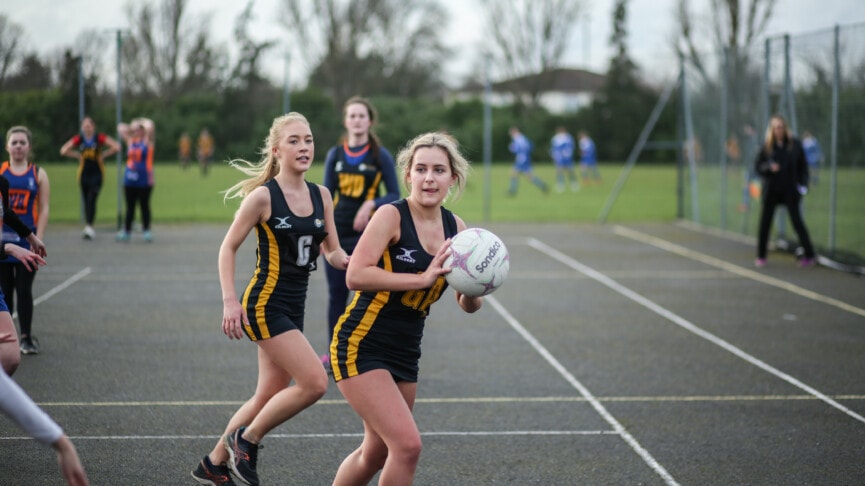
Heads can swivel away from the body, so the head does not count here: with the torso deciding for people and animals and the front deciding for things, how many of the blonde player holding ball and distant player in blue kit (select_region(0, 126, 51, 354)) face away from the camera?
0

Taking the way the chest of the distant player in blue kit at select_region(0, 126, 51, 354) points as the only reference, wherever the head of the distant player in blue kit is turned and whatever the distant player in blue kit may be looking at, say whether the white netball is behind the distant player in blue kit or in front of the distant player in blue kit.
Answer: in front

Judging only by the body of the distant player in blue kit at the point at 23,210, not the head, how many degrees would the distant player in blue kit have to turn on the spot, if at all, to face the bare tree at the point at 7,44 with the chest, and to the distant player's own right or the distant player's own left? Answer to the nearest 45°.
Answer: approximately 180°

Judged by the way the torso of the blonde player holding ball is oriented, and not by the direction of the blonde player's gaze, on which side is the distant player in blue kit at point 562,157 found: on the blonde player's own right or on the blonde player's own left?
on the blonde player's own left

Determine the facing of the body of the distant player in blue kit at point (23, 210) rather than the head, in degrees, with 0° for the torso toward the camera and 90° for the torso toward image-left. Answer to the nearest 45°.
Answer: approximately 0°

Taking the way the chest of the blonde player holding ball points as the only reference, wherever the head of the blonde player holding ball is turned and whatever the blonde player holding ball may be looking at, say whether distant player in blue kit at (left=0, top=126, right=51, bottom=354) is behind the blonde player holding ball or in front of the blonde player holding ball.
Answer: behind

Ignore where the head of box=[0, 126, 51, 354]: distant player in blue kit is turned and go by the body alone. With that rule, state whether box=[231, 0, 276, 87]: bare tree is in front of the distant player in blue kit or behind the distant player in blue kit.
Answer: behind

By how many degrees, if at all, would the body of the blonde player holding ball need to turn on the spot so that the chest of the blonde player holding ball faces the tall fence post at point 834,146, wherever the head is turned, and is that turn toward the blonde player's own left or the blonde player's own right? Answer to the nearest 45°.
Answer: approximately 90° to the blonde player's own left
